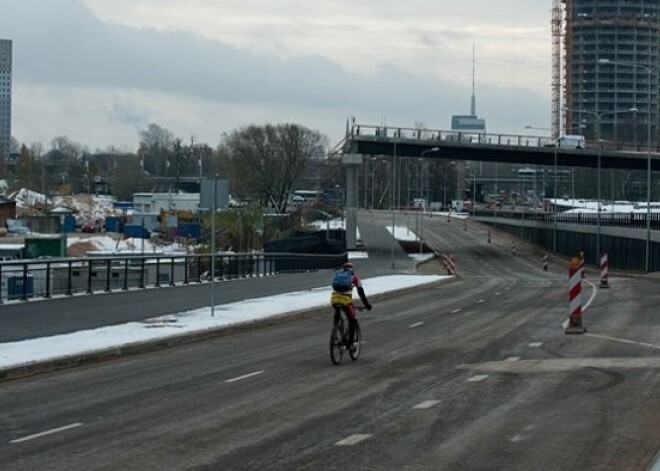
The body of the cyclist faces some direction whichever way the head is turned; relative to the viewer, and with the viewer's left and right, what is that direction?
facing away from the viewer and to the right of the viewer

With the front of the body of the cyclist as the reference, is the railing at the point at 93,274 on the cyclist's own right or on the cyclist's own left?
on the cyclist's own left

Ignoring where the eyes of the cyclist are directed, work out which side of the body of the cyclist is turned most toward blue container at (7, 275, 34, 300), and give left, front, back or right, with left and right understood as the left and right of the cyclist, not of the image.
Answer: left
